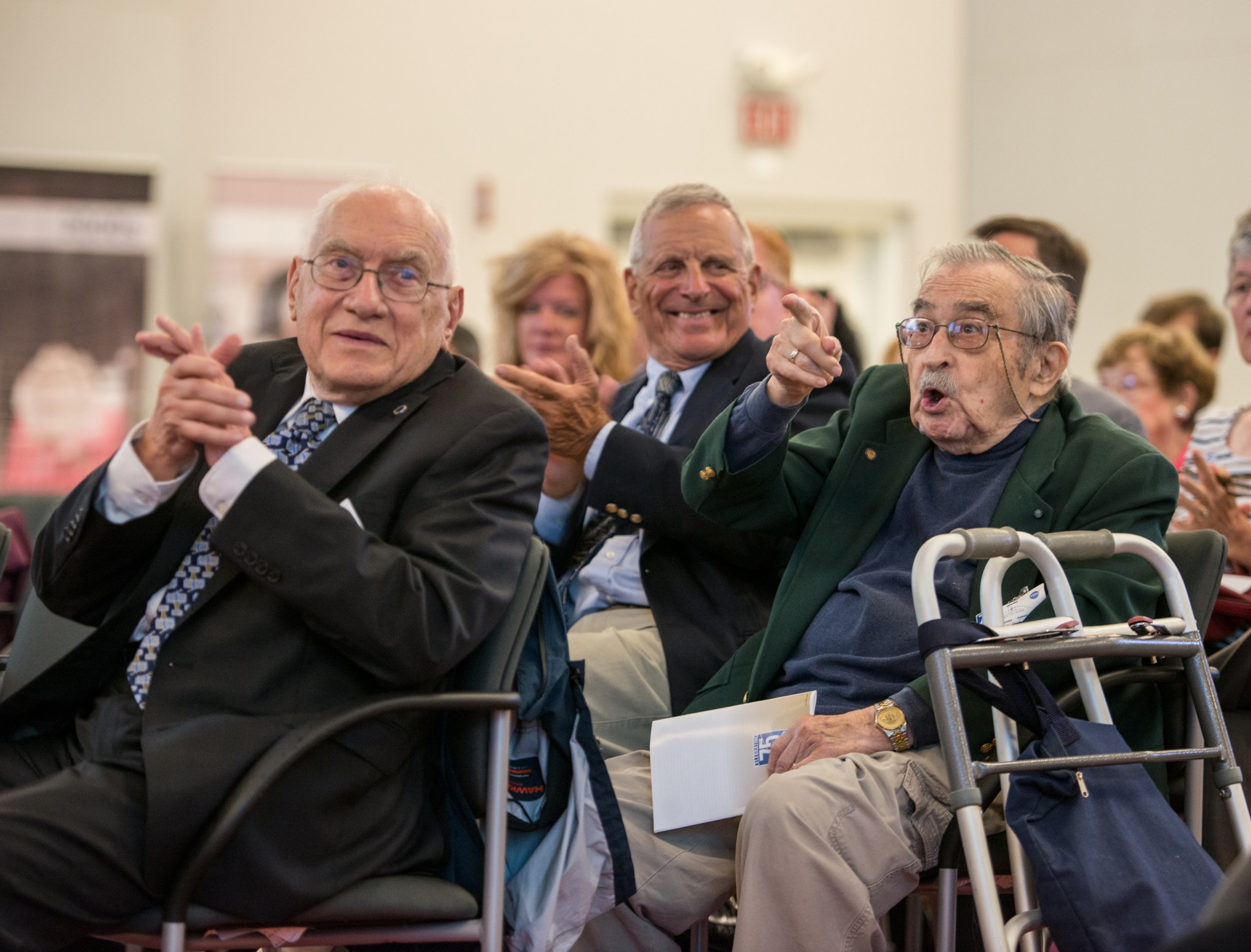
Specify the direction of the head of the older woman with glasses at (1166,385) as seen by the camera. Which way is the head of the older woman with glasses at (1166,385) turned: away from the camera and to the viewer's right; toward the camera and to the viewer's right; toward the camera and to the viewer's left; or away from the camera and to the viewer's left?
toward the camera and to the viewer's left

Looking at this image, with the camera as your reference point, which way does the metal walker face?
facing the viewer

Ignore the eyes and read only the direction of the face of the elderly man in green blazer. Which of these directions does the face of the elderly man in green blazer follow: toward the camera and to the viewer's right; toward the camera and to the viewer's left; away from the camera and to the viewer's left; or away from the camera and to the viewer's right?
toward the camera and to the viewer's left

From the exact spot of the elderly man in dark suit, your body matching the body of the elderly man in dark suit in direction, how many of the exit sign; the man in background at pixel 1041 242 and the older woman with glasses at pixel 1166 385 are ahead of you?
0

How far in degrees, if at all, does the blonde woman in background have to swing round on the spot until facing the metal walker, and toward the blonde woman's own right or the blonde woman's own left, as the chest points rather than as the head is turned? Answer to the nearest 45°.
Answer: approximately 45° to the blonde woman's own left

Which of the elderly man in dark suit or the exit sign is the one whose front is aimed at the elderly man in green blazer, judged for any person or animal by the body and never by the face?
the exit sign

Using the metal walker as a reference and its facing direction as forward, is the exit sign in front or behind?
behind

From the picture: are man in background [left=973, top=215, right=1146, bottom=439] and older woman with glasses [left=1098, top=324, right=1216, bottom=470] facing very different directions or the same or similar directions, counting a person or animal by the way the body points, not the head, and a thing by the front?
same or similar directions

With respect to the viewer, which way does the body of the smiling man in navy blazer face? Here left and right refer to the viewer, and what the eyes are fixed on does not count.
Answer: facing the viewer and to the left of the viewer

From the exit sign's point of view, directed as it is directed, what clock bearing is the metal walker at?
The metal walker is roughly at 12 o'clock from the exit sign.

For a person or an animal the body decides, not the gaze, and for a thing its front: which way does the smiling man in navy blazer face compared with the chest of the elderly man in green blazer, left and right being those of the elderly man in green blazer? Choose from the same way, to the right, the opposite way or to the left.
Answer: the same way

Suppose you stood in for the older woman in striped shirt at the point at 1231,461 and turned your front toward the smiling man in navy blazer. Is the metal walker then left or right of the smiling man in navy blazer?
left

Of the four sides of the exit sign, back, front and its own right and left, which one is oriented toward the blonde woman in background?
front

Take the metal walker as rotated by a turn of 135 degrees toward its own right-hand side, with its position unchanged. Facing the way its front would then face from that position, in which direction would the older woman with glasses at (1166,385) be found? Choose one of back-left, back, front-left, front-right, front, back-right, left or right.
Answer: front-right

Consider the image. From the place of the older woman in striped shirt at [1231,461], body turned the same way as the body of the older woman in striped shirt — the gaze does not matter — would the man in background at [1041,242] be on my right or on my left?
on my right
